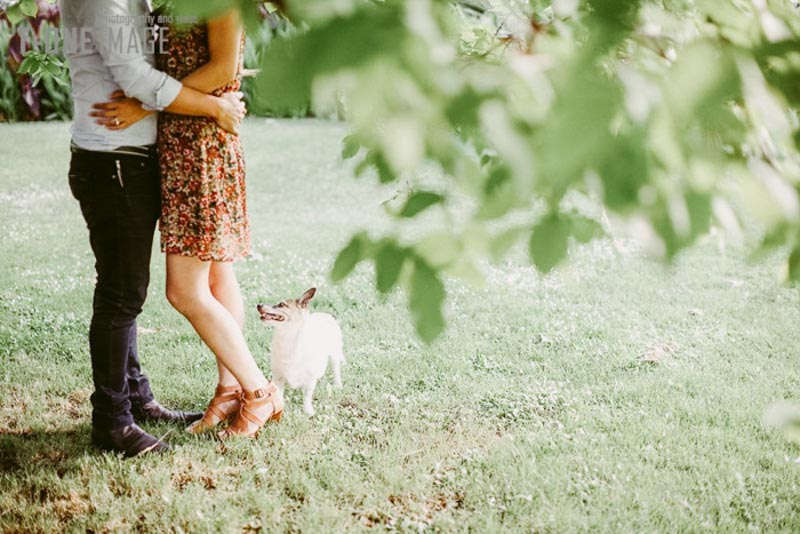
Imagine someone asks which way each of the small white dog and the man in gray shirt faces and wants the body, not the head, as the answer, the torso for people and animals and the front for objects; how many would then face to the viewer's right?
1

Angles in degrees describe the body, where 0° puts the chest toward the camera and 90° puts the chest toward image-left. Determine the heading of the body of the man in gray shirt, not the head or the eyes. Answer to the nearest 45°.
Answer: approximately 270°
